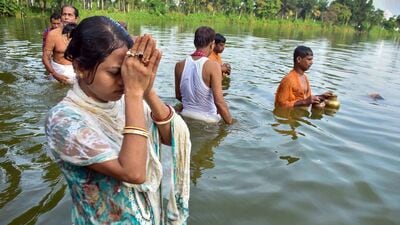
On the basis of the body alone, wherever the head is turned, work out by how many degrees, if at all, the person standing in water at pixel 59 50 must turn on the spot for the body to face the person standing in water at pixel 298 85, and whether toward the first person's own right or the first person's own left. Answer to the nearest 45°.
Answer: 0° — they already face them

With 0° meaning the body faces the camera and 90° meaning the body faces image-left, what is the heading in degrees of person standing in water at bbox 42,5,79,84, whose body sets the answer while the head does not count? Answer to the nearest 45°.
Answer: approximately 315°

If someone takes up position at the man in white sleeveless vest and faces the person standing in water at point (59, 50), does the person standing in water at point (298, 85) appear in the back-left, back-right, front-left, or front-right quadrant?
back-right
